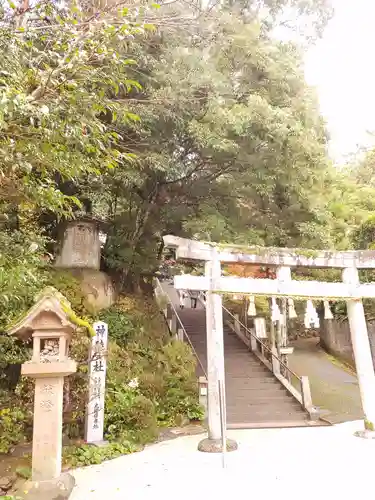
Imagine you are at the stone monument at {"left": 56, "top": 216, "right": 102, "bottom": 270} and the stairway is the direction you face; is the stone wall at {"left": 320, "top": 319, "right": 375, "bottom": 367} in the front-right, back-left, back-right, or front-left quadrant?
front-left

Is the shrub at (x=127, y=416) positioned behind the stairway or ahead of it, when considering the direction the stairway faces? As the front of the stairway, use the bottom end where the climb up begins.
ahead

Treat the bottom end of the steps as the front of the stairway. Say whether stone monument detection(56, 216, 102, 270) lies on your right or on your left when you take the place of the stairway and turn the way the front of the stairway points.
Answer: on your right

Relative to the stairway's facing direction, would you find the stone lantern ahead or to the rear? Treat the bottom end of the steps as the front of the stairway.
ahead

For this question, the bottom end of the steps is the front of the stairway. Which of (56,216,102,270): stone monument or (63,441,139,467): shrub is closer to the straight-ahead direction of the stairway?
the shrub

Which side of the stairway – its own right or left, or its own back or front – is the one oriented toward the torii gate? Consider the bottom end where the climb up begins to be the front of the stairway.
front

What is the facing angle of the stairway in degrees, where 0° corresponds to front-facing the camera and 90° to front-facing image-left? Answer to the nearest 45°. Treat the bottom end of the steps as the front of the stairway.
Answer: approximately 0°

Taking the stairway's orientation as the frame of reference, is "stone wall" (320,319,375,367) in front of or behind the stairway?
behind

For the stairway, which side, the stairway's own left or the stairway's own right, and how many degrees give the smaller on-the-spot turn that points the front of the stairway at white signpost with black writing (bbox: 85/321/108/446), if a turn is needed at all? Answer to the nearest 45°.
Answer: approximately 45° to the stairway's own right

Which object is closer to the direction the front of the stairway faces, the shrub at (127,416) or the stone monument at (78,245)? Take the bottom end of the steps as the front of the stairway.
the shrub

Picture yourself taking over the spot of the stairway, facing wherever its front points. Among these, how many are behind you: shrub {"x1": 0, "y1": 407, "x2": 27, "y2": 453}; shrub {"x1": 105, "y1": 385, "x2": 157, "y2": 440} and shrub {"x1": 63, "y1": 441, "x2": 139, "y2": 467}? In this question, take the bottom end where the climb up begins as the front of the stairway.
0

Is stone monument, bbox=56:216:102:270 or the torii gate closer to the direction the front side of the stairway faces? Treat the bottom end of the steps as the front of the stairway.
the torii gate

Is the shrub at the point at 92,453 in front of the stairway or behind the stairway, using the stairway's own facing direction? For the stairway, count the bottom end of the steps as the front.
in front

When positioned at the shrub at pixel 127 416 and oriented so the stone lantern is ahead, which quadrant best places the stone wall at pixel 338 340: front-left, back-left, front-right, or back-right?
back-left
